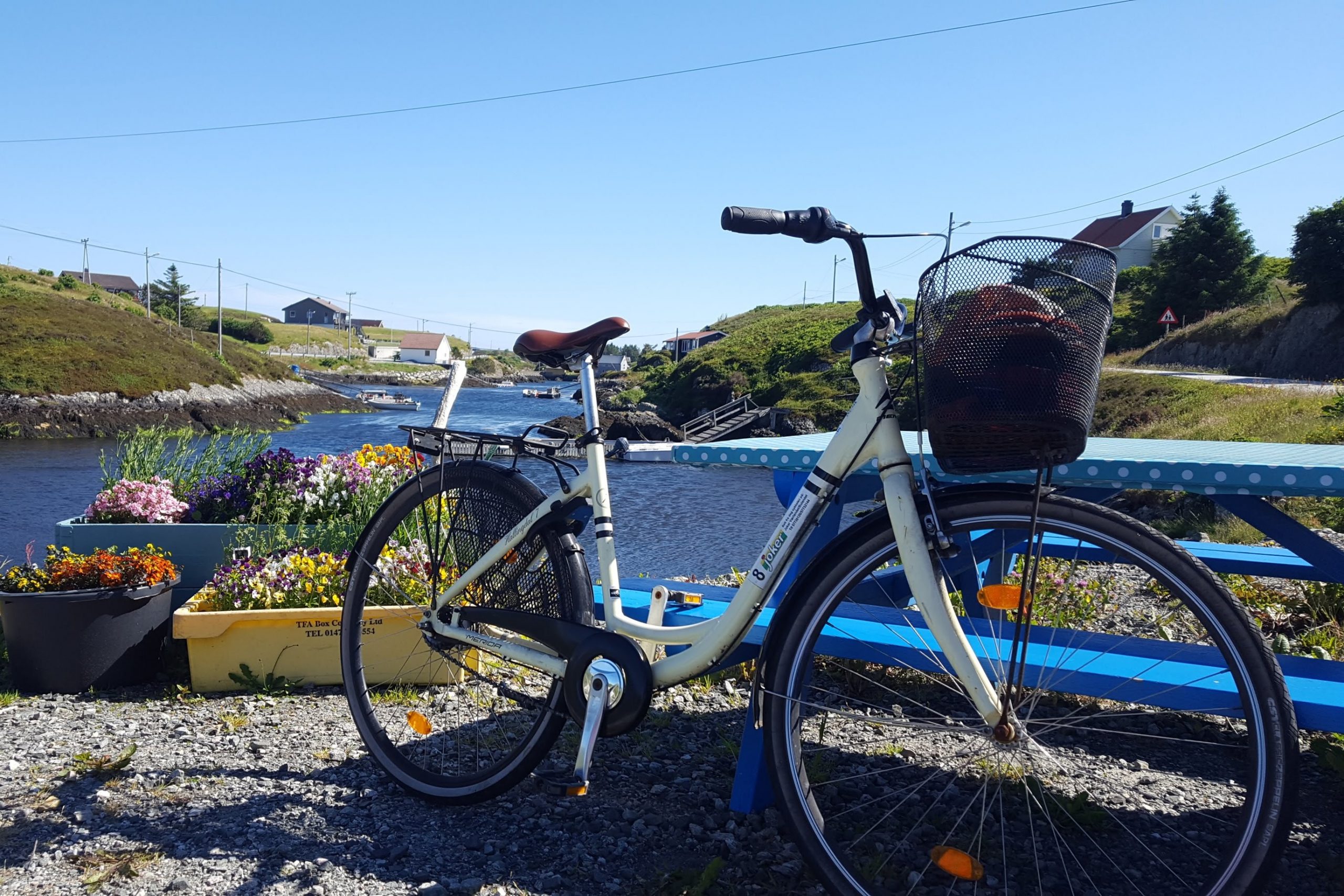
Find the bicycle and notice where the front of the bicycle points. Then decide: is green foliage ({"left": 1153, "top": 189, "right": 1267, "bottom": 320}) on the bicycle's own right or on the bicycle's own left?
on the bicycle's own left

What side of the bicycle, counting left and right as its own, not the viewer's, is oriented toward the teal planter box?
back

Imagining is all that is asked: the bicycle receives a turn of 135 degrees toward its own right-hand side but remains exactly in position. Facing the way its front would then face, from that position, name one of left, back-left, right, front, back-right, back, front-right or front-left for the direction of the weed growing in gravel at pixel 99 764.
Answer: front

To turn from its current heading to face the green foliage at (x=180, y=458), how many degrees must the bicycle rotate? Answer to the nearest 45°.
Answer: approximately 180°

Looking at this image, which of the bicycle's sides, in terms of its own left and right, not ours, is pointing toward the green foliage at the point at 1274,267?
left

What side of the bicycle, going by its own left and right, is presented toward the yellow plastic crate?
back

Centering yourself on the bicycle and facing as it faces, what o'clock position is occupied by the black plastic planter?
The black plastic planter is roughly at 5 o'clock from the bicycle.

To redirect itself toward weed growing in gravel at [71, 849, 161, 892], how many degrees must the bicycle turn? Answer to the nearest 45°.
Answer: approximately 135° to its right

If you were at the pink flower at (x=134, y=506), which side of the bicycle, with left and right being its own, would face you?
back

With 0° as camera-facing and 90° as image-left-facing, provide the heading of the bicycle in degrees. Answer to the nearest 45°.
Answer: approximately 315°

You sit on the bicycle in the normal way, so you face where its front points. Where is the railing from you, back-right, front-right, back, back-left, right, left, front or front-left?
back-left

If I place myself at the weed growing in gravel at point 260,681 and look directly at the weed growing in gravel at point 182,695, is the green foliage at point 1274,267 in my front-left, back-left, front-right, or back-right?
back-right

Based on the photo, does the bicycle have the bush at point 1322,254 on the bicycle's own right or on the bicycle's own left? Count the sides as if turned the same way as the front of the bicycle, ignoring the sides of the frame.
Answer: on the bicycle's own left

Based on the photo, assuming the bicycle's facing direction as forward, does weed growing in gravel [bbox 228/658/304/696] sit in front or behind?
behind

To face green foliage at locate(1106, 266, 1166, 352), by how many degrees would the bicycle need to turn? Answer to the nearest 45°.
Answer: approximately 135° to its left
